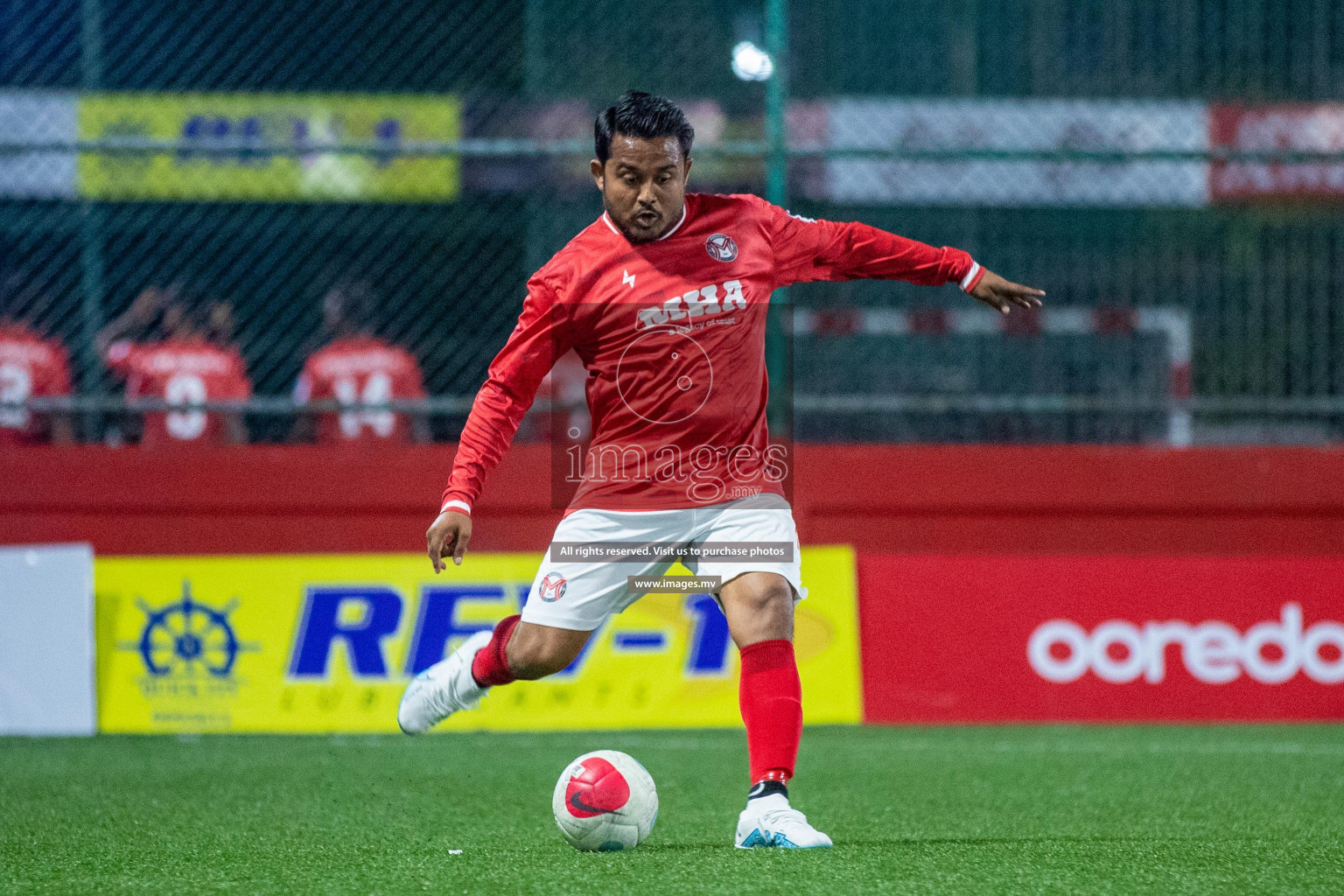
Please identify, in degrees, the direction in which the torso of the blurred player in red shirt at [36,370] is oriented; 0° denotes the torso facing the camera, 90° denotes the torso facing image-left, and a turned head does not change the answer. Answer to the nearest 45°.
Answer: approximately 180°

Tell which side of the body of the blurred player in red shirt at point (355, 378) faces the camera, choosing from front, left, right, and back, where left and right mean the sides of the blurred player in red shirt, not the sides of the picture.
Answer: back

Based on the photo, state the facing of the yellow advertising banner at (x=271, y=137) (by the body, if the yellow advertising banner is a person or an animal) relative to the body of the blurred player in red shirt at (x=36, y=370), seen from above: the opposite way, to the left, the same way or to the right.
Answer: the opposite way

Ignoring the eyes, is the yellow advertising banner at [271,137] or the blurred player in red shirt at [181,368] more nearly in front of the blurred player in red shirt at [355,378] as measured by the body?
the yellow advertising banner

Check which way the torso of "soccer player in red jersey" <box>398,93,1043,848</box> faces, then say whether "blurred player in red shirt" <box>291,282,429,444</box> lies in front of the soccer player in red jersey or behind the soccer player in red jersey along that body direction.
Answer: behind

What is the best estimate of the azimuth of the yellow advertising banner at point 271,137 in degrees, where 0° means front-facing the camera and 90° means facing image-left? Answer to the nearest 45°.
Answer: approximately 0°

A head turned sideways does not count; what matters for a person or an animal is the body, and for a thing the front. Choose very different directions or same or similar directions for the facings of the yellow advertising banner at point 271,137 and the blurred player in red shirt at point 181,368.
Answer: very different directions

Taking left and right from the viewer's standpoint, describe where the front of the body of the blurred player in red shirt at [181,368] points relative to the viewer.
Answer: facing away from the viewer
